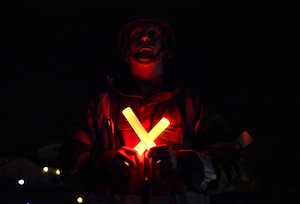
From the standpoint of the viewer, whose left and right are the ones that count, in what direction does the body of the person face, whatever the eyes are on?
facing the viewer
